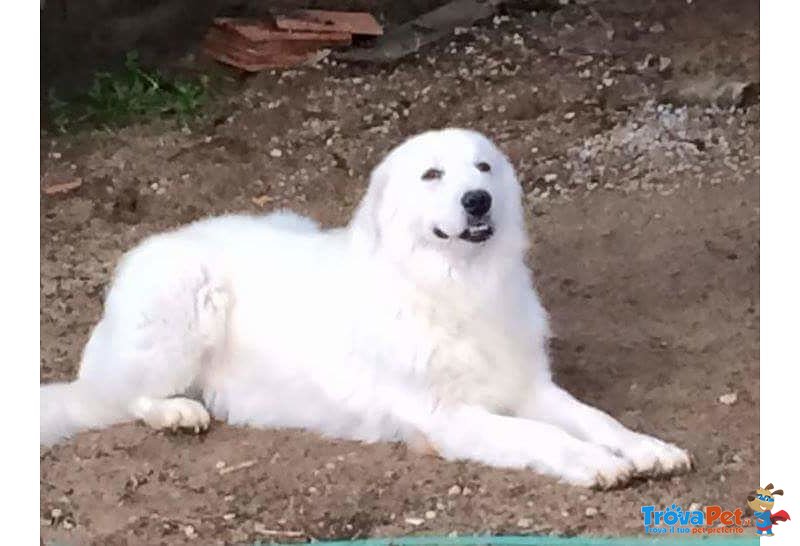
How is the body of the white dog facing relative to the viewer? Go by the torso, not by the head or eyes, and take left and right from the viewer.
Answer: facing the viewer and to the right of the viewer
